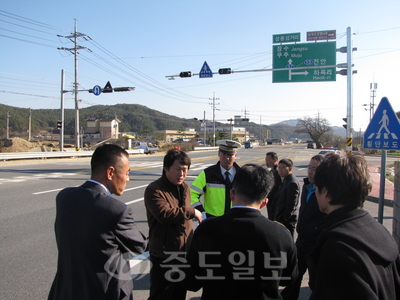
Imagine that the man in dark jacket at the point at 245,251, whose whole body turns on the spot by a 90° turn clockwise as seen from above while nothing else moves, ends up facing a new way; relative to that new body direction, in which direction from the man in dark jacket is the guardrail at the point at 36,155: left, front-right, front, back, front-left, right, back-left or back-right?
back-left

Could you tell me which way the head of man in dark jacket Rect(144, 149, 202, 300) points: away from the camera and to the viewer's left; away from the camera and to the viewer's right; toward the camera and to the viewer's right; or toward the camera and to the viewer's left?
toward the camera and to the viewer's right

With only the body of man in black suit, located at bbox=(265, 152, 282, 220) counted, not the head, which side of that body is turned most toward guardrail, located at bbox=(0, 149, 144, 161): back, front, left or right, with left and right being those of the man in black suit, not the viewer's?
right

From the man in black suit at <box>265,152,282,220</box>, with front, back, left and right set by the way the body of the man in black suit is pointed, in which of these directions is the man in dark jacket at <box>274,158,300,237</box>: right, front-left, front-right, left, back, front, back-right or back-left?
front-left

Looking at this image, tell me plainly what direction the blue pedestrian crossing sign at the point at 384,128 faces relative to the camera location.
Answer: facing the viewer

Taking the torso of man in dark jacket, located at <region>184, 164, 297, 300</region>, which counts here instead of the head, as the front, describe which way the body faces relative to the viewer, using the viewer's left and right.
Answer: facing away from the viewer

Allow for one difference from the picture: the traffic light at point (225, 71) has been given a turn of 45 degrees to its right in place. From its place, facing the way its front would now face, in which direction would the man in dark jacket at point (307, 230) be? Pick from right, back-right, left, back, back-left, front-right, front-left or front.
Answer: front-left

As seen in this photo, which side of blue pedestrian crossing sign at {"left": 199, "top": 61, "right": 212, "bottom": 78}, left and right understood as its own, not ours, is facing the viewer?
front

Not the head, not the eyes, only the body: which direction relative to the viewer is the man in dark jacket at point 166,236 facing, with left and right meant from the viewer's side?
facing the viewer and to the right of the viewer

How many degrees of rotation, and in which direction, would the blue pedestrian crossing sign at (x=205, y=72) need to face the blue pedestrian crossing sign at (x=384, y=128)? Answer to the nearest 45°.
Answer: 0° — it already faces it

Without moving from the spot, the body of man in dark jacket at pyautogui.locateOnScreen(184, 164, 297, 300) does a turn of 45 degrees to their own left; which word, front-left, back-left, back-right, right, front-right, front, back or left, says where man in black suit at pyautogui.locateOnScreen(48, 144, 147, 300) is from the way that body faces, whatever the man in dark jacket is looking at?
front-left

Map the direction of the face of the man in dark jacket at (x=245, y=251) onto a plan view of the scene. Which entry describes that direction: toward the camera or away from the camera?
away from the camera

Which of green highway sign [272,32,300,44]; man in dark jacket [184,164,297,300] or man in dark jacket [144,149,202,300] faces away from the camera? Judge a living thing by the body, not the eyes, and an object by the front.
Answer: man in dark jacket [184,164,297,300]

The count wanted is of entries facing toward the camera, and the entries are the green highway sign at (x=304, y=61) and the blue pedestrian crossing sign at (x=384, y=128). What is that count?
2

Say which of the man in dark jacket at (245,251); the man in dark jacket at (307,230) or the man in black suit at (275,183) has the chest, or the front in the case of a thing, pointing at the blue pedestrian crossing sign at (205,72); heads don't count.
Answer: the man in dark jacket at (245,251)
